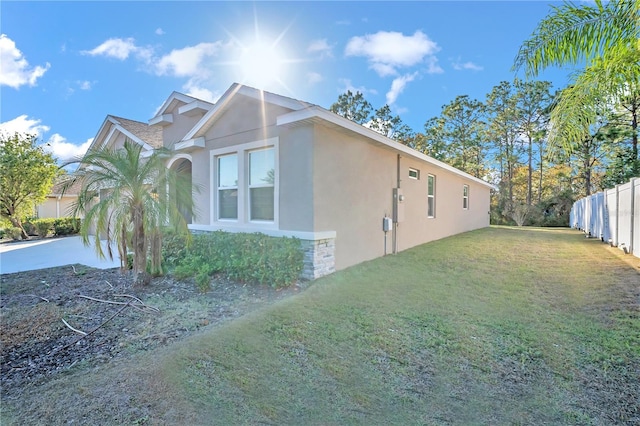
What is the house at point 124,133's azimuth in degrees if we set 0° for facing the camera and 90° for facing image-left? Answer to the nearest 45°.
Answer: approximately 45°

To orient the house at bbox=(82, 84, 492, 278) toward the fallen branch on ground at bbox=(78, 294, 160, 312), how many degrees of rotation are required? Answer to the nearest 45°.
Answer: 0° — it already faces it

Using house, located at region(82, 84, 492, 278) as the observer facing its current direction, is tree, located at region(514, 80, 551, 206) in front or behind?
behind

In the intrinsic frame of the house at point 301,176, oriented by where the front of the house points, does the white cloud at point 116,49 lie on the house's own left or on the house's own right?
on the house's own right
